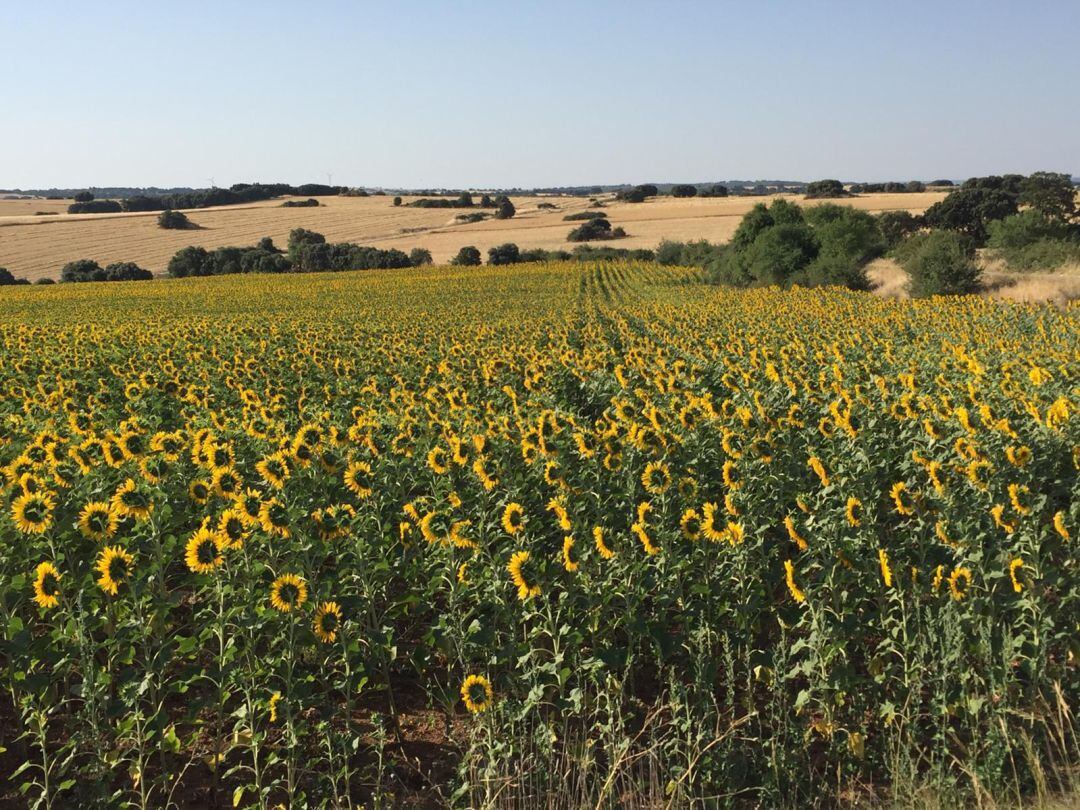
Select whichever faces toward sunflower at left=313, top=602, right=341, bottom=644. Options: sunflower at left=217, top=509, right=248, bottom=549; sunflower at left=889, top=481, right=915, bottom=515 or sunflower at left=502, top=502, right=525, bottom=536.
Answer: sunflower at left=217, top=509, right=248, bottom=549

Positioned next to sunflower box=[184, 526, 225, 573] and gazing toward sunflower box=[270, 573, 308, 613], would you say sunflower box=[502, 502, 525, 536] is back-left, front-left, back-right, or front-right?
front-left

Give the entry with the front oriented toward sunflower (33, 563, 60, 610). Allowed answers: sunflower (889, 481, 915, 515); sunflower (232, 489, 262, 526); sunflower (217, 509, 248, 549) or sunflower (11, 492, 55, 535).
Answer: sunflower (11, 492, 55, 535)

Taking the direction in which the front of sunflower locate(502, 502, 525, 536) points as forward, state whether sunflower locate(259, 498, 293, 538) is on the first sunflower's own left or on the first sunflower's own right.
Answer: on the first sunflower's own right

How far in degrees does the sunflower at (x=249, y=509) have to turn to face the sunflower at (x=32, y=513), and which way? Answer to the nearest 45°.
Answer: approximately 135° to its right

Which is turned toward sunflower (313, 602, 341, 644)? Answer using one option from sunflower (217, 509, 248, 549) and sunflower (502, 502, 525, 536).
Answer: sunflower (217, 509, 248, 549)

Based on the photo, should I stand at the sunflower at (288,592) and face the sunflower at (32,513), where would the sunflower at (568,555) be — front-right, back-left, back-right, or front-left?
back-right

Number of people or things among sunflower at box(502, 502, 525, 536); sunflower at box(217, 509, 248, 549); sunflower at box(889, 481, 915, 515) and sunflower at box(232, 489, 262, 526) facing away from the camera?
0

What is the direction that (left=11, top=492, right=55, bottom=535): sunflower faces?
toward the camera

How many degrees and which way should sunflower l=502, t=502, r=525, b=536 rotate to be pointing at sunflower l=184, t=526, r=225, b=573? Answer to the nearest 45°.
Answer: approximately 135° to its right

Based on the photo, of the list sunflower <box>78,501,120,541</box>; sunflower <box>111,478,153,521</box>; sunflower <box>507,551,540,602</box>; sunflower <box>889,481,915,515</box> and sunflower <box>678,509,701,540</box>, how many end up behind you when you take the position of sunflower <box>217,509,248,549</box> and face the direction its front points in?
2

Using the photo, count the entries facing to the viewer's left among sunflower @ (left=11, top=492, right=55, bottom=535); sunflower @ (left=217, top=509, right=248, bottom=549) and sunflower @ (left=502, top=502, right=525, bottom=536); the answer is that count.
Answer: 0
